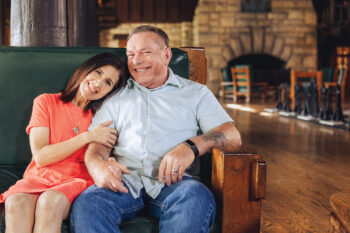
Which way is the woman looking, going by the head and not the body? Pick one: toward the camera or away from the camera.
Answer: toward the camera

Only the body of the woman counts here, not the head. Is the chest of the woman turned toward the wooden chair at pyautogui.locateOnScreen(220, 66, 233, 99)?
no

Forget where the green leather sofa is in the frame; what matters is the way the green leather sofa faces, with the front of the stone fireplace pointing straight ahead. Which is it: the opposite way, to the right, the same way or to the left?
the same way

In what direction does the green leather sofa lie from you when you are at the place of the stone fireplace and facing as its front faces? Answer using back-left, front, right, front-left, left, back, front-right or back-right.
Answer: front

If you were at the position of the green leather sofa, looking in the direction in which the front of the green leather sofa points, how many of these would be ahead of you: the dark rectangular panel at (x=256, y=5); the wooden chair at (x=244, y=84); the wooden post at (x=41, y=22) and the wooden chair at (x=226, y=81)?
0

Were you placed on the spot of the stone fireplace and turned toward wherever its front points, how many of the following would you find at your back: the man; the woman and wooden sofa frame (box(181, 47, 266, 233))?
0

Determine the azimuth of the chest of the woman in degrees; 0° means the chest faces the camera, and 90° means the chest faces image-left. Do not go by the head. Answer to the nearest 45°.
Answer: approximately 0°

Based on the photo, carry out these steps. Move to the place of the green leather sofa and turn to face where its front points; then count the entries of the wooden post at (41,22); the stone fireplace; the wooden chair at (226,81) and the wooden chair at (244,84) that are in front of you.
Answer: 0

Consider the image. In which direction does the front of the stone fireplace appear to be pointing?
toward the camera

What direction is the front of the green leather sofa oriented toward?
toward the camera

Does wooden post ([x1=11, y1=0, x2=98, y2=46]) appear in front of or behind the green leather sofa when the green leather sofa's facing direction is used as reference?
behind

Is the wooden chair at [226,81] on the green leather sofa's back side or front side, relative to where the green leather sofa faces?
on the back side

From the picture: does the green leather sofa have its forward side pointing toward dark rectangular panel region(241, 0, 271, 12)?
no

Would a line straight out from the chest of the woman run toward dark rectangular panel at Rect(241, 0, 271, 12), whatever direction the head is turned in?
no
